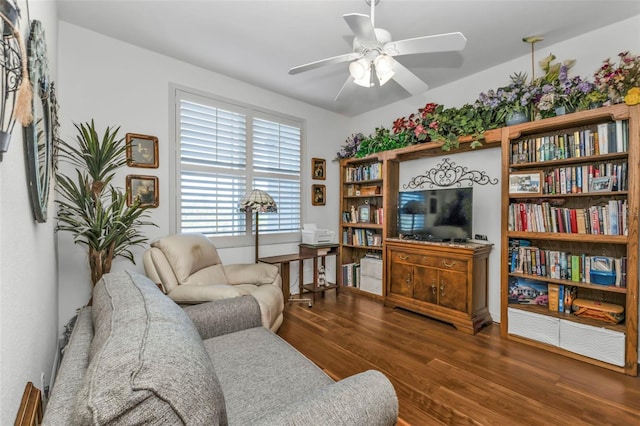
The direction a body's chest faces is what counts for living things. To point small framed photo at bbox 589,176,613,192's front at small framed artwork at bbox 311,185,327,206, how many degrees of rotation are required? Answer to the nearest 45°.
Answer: approximately 45° to its right

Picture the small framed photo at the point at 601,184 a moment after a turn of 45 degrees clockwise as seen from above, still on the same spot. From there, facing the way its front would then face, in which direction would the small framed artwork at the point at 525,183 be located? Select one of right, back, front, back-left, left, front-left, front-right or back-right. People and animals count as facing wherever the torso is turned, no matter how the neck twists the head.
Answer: front

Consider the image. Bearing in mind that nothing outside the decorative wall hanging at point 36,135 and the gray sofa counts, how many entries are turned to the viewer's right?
2

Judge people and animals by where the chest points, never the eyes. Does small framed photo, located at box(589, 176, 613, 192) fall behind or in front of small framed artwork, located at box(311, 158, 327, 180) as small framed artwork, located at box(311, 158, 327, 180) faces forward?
in front

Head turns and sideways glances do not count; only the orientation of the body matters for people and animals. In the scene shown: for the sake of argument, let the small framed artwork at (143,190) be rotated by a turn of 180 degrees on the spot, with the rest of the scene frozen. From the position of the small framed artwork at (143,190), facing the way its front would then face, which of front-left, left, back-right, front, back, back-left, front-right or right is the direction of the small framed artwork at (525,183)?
back-right

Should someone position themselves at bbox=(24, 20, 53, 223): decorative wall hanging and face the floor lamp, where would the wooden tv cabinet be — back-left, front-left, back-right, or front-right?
front-right

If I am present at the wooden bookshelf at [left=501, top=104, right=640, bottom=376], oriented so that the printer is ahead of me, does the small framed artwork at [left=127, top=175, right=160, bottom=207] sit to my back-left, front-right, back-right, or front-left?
front-left

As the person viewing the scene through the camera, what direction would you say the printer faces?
facing the viewer and to the right of the viewer

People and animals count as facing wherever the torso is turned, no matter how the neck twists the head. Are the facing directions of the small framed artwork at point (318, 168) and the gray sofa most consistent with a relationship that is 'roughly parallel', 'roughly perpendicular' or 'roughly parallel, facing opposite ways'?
roughly perpendicular

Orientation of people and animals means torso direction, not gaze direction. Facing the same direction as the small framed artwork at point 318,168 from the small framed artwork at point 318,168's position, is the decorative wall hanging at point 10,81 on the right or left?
on its right

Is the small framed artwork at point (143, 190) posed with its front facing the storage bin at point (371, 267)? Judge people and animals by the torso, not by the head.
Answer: no

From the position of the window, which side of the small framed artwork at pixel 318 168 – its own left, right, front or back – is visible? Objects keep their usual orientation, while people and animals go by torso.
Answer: right
